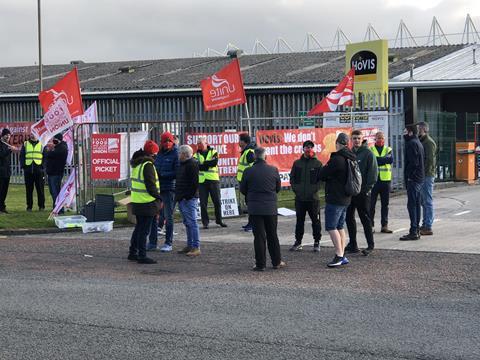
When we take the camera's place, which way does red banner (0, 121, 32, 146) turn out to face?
facing the viewer

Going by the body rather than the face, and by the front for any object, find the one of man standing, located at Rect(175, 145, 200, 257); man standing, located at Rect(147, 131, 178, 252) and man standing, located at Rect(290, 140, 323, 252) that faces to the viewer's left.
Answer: man standing, located at Rect(175, 145, 200, 257)

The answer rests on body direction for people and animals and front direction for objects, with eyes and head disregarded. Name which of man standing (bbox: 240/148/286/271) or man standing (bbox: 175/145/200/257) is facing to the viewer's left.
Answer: man standing (bbox: 175/145/200/257)

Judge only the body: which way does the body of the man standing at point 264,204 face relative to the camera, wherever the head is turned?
away from the camera

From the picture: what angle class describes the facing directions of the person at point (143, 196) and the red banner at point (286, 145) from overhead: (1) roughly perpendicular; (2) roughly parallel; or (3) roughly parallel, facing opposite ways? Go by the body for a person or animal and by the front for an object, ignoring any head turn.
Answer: roughly perpendicular

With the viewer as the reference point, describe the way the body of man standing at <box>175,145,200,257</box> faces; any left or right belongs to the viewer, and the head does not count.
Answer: facing to the left of the viewer

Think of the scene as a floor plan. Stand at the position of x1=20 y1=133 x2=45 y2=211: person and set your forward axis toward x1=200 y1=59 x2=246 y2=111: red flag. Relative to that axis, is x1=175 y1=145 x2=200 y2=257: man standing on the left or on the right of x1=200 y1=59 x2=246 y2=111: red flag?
right

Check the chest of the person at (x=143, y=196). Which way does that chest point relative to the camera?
to the viewer's right

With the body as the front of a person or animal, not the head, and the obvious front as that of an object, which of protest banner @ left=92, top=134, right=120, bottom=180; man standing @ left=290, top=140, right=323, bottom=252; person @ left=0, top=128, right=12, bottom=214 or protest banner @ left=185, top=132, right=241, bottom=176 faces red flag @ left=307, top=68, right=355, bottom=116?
the person

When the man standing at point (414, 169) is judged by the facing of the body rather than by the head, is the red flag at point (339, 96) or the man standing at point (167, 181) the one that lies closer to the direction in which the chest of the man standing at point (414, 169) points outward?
the man standing

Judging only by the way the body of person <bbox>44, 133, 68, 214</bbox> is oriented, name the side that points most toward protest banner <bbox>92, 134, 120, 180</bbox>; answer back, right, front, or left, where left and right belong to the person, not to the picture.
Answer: left

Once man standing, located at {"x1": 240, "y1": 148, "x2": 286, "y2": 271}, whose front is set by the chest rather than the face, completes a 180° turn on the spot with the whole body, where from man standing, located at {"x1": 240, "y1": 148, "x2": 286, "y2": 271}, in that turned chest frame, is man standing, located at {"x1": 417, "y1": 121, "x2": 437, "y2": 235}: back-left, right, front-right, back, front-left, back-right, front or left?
back-left

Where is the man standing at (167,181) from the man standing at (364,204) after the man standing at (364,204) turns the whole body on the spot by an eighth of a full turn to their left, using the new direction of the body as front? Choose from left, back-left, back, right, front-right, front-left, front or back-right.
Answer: right

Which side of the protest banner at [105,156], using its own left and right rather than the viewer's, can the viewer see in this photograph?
front

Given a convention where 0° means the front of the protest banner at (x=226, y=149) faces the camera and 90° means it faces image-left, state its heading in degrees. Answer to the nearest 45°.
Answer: approximately 0°

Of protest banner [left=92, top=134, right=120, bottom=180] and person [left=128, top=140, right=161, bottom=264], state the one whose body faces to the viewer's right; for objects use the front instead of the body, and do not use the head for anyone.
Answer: the person

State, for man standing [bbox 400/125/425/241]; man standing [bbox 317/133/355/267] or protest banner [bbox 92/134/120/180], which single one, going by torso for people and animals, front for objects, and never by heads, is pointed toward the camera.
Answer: the protest banner

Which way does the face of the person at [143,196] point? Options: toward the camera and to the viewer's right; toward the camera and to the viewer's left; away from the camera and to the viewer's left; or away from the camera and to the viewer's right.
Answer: away from the camera and to the viewer's right

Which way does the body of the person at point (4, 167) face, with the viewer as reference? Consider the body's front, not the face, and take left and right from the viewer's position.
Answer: facing to the right of the viewer

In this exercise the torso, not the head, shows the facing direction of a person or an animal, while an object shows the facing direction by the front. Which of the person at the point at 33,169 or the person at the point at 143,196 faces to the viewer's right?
the person at the point at 143,196
